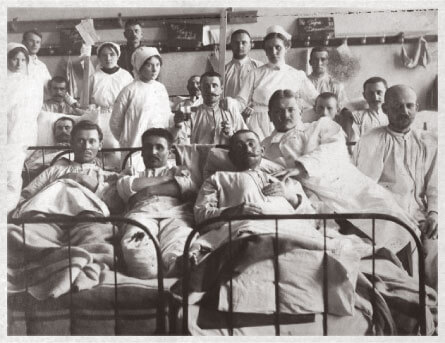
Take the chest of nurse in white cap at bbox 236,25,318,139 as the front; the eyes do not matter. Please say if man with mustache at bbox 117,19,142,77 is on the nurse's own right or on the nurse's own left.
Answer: on the nurse's own right

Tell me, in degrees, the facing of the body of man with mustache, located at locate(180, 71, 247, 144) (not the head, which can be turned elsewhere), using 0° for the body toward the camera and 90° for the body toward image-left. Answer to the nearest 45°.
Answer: approximately 0°

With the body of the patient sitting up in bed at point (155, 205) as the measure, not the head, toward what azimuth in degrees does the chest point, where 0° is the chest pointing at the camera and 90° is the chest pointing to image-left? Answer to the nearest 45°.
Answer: approximately 0°

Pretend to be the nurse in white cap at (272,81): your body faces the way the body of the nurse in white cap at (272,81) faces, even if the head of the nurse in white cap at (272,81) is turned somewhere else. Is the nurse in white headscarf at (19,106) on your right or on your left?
on your right

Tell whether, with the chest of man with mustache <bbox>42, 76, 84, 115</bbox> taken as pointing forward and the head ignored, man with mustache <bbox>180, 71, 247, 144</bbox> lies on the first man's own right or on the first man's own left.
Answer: on the first man's own left

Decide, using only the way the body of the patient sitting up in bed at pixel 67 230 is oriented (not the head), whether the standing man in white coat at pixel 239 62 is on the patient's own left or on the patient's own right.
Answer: on the patient's own left
